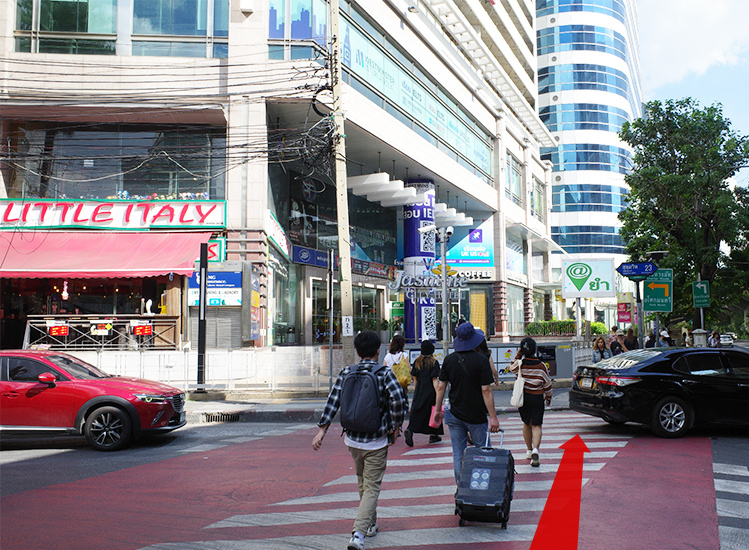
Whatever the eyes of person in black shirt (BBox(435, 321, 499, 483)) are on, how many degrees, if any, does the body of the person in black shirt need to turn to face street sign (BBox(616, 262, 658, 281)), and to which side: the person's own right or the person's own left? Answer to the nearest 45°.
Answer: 0° — they already face it

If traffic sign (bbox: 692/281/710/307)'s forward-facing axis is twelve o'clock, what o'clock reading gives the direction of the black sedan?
The black sedan is roughly at 12 o'clock from the traffic sign.

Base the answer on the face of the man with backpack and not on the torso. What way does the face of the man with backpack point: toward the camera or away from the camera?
away from the camera

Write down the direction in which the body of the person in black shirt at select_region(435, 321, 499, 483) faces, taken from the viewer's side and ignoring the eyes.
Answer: away from the camera

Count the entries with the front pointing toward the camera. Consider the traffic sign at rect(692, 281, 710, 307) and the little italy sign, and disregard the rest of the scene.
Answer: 2

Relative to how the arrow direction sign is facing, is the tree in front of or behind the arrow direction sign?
behind

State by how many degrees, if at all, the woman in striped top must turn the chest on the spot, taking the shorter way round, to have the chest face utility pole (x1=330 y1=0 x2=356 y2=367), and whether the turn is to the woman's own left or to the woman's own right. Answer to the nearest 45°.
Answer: approximately 45° to the woman's own left

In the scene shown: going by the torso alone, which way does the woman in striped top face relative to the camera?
away from the camera

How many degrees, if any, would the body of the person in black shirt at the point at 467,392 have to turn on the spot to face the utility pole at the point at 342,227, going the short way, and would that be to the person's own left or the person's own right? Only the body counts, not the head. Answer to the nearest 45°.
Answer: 0° — they already face it

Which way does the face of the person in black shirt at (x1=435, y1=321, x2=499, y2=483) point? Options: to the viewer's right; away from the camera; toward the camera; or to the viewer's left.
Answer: away from the camera

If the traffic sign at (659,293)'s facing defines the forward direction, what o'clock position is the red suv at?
The red suv is roughly at 1 o'clock from the traffic sign.

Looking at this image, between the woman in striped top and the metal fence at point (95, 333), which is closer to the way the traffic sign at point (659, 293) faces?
the woman in striped top
